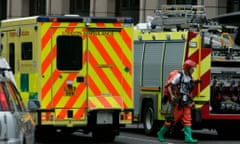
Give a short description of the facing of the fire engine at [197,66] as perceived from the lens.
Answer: facing away from the viewer and to the left of the viewer

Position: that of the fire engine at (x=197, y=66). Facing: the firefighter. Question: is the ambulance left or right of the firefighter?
right

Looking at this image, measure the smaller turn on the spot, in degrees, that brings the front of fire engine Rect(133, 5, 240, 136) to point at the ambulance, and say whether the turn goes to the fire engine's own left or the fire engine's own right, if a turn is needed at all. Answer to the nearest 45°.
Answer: approximately 90° to the fire engine's own left

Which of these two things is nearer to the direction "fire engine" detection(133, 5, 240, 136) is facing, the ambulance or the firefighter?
the ambulance
